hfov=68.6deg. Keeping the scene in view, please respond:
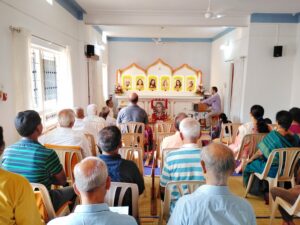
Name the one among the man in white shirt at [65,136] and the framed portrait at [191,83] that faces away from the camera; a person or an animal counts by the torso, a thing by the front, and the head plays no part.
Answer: the man in white shirt

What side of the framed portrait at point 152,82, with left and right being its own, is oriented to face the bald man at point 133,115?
front

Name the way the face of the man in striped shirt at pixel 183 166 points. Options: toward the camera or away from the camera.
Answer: away from the camera

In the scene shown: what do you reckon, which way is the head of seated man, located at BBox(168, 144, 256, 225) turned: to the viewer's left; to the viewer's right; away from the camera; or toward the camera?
away from the camera

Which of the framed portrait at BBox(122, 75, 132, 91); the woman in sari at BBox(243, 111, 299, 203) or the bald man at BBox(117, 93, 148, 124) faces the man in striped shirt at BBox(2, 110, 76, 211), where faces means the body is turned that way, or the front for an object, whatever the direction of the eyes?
the framed portrait

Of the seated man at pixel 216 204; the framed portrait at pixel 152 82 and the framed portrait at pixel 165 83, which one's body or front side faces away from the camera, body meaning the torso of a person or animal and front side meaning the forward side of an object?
the seated man

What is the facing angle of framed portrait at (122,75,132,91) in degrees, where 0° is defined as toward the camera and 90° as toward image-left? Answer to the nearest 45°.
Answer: approximately 0°

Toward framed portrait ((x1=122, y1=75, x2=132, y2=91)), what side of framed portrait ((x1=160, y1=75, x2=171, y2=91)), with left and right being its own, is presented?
right

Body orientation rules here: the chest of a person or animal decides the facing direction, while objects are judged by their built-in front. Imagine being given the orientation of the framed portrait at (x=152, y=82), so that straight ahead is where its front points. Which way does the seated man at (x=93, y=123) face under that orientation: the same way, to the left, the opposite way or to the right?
the opposite way

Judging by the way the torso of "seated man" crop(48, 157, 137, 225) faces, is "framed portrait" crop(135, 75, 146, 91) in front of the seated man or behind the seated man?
in front

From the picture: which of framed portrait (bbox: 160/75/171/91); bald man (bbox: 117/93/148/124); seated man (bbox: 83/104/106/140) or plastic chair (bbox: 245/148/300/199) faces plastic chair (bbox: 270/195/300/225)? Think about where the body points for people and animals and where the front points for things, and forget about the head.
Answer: the framed portrait

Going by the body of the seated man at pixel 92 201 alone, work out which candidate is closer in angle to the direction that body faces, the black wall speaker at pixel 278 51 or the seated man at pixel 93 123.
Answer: the seated man

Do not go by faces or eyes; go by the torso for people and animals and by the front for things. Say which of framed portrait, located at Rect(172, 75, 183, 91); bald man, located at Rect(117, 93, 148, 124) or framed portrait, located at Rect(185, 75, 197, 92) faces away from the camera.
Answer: the bald man

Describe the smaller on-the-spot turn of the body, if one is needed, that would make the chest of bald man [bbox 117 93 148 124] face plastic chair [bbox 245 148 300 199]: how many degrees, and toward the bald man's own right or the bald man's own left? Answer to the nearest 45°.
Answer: approximately 135° to the bald man's own right

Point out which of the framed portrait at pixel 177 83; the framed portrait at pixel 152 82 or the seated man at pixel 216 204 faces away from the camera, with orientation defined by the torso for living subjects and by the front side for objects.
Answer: the seated man

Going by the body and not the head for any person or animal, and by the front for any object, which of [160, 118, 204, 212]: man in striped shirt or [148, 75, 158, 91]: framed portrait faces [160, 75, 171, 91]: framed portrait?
the man in striped shirt

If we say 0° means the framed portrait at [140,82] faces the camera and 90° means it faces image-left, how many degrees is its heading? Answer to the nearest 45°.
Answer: approximately 0°

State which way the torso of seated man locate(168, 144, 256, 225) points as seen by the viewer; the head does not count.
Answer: away from the camera

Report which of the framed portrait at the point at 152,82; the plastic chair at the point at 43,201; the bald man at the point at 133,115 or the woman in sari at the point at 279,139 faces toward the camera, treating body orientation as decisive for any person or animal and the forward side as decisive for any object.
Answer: the framed portrait

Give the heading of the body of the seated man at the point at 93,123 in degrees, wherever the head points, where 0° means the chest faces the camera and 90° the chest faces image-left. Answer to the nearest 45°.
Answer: approximately 180°
